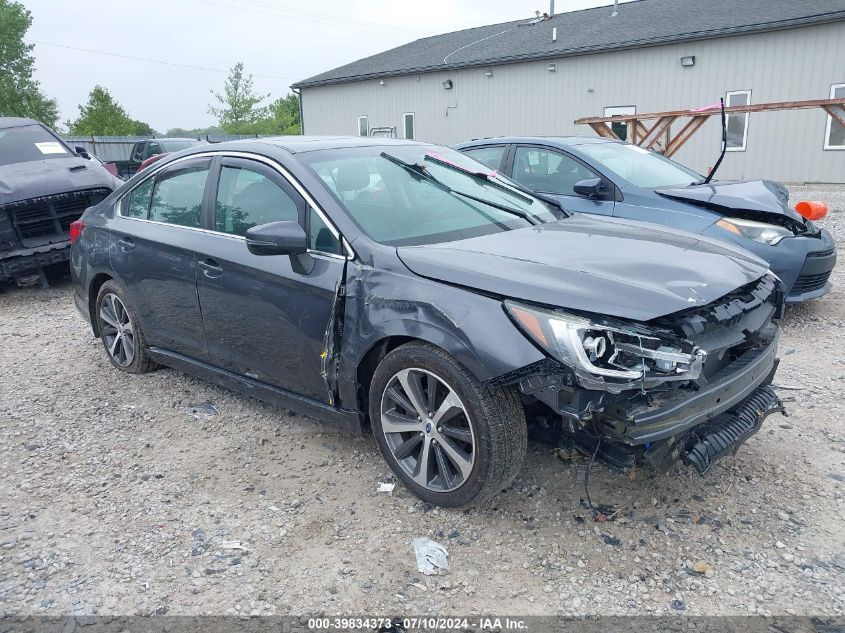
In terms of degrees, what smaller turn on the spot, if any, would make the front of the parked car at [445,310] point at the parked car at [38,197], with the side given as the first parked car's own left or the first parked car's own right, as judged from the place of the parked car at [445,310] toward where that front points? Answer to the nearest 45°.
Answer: approximately 180°

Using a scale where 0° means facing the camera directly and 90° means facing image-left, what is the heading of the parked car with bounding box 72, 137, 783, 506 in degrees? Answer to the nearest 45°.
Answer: approximately 315°

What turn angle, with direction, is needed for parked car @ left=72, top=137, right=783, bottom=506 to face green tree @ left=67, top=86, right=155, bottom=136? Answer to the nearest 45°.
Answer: approximately 180°

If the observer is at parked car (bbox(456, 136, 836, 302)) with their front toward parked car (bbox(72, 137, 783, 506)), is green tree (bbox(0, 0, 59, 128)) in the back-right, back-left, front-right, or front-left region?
back-right

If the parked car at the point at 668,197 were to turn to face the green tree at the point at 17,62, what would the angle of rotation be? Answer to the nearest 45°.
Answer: approximately 180°

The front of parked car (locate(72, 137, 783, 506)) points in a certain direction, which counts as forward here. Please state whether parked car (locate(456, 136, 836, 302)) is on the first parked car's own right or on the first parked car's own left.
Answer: on the first parked car's own left
